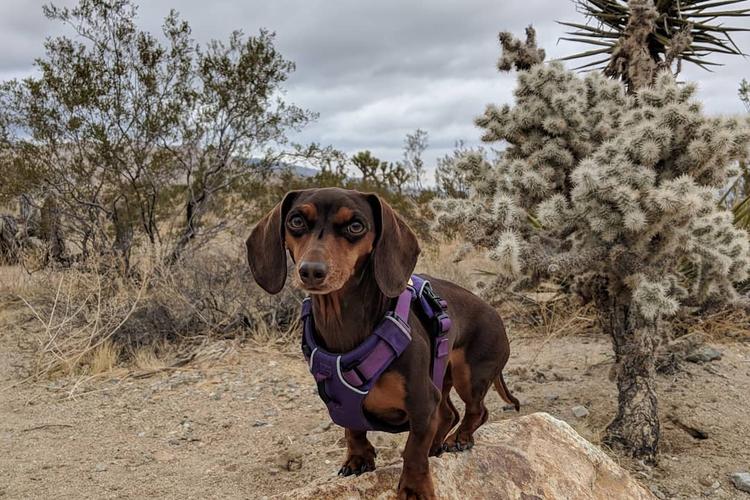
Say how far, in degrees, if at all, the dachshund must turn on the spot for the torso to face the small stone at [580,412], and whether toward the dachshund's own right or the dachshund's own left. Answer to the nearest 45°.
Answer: approximately 180°

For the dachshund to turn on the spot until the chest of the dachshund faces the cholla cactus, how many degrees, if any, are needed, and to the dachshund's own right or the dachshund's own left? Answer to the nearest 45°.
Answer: approximately 180°

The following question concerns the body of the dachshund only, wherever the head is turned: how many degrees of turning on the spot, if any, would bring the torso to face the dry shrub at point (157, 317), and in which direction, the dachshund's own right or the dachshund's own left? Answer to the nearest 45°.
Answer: approximately 90° to the dachshund's own right

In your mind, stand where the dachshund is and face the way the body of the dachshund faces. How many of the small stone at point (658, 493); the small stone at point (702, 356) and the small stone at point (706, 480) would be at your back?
3

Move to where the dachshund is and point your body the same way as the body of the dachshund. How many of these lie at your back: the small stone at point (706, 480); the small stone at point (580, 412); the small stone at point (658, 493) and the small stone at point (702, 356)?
4

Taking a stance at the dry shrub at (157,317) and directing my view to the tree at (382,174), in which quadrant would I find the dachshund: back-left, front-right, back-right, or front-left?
back-right

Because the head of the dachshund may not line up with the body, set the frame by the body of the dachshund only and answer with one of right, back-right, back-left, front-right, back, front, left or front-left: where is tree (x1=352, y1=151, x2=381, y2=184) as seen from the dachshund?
back-right

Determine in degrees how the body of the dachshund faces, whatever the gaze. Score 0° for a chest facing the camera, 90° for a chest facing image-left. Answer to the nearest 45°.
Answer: approximately 45°

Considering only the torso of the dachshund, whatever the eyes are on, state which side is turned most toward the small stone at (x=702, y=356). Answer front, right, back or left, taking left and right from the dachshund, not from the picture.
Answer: back
